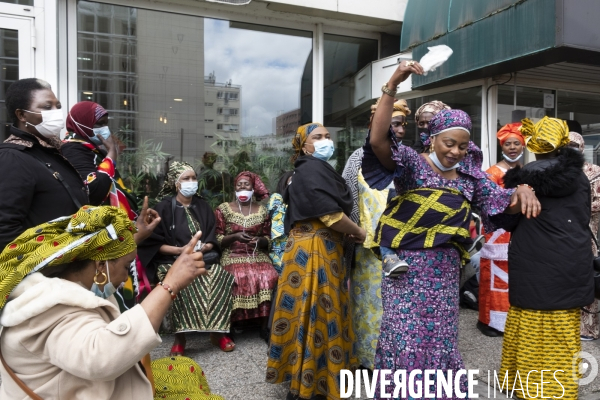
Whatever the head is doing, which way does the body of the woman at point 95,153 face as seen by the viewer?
to the viewer's right

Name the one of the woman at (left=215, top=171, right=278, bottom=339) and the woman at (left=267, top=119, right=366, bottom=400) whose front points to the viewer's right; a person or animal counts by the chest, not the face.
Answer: the woman at (left=267, top=119, right=366, bottom=400)

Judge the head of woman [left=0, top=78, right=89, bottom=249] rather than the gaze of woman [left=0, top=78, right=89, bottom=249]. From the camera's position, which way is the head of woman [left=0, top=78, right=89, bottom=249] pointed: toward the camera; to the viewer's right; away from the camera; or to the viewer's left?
to the viewer's right

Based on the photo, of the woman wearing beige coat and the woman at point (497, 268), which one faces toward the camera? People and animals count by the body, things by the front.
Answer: the woman

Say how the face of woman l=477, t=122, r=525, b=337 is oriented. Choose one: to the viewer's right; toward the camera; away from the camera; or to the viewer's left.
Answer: toward the camera

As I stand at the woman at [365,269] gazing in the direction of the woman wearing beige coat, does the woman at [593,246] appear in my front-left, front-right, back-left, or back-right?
back-left

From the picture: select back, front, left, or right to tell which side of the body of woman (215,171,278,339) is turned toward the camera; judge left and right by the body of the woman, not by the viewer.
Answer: front

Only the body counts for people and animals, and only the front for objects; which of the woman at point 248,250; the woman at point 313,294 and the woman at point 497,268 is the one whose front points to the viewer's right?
the woman at point 313,294

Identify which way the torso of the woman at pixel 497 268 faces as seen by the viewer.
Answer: toward the camera

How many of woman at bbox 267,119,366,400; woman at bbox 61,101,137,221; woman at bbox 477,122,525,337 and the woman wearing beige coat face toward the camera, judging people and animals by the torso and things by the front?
1

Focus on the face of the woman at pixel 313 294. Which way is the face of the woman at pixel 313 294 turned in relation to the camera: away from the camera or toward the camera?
toward the camera

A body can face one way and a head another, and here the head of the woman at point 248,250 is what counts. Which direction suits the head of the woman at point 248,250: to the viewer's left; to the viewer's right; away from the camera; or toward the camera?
toward the camera

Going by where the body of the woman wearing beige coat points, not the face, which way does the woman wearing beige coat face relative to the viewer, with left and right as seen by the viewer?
facing to the right of the viewer

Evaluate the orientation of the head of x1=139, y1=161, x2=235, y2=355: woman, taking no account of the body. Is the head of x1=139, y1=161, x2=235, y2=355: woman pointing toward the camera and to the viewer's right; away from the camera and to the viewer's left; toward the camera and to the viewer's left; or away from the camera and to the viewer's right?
toward the camera and to the viewer's right

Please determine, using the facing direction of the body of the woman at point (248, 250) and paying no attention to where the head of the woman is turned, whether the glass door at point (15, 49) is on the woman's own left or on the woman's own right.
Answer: on the woman's own right

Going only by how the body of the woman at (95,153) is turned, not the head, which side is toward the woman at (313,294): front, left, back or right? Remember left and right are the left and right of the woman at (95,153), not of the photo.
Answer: front

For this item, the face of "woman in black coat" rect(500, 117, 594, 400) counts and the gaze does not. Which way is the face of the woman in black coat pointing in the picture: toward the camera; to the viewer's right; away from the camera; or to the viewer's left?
away from the camera
